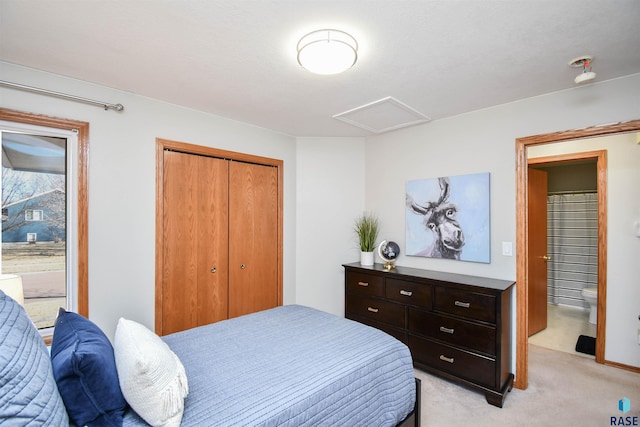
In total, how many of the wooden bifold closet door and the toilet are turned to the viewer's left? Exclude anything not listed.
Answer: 1

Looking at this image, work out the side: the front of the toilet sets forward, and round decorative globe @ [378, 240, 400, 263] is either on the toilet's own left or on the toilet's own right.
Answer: on the toilet's own left

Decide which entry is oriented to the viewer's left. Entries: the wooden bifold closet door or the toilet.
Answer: the toilet

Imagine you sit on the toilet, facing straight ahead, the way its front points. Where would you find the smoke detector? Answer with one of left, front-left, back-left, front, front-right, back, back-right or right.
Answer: left

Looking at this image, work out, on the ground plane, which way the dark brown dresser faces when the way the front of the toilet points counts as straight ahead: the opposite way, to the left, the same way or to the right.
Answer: to the left

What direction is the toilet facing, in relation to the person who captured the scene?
facing to the left of the viewer

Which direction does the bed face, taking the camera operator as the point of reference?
facing away from the viewer and to the right of the viewer

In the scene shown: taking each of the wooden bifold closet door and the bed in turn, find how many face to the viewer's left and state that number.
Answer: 0

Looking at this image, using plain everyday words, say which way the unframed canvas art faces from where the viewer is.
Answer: facing the viewer and to the left of the viewer

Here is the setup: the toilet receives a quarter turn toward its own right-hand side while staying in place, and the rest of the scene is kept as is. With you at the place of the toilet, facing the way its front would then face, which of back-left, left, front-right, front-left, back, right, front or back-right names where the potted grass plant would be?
back-left

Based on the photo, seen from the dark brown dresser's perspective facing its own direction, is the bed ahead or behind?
ahead

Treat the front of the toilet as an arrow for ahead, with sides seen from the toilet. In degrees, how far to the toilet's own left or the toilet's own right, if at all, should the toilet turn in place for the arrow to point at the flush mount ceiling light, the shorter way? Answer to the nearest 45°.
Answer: approximately 90° to the toilet's own left

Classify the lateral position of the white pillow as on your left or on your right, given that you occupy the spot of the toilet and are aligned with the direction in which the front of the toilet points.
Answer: on your left

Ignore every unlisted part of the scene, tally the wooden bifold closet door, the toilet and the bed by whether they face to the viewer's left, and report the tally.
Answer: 1

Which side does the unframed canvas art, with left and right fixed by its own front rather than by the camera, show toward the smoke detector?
left
